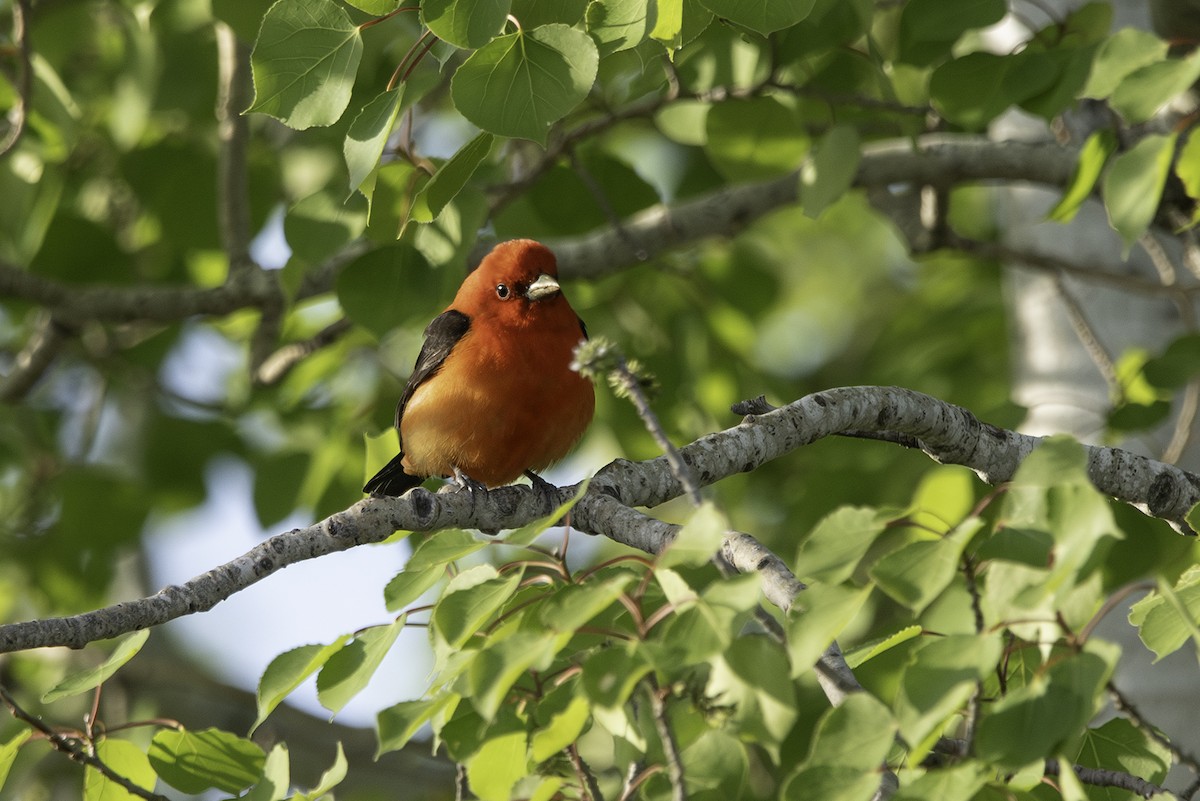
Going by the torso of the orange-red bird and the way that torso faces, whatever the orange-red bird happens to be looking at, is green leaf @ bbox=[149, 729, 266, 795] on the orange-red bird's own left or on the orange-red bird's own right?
on the orange-red bird's own right

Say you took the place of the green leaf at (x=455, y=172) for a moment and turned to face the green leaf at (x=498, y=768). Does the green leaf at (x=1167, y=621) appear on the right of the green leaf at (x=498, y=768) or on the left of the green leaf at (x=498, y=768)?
left

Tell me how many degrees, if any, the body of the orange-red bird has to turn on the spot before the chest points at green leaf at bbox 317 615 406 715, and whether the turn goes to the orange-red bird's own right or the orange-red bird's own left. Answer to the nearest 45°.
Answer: approximately 45° to the orange-red bird's own right

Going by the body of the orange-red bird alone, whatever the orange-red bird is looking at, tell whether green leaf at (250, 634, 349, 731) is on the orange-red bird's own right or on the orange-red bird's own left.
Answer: on the orange-red bird's own right

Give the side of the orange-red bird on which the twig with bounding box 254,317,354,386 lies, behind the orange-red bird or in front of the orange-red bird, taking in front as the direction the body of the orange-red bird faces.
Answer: behind

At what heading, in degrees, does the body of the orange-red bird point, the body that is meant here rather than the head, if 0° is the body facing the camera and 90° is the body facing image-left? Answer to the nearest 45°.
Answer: approximately 315°

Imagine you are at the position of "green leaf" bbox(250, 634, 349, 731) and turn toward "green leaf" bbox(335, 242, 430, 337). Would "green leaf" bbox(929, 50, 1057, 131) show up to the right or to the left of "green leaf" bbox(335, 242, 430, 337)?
right
